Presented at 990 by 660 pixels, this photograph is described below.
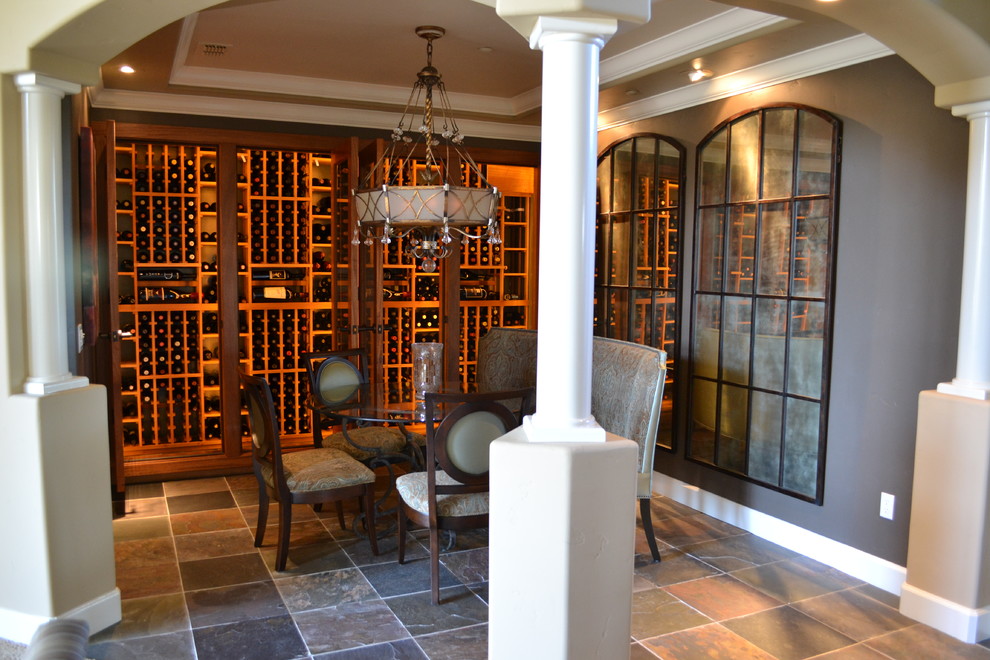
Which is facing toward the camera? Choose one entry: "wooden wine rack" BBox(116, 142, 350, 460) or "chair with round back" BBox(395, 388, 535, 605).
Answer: the wooden wine rack

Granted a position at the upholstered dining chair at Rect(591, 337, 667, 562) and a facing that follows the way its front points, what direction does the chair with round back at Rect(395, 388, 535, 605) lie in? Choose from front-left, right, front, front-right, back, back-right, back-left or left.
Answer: front

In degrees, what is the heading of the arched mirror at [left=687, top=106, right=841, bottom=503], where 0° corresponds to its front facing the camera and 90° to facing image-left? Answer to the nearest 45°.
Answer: approximately 45°

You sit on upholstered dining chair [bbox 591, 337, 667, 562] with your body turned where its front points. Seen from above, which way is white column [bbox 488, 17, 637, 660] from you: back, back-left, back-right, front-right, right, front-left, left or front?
front-left

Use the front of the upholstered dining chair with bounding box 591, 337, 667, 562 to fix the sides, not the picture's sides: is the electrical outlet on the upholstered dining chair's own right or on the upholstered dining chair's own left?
on the upholstered dining chair's own left

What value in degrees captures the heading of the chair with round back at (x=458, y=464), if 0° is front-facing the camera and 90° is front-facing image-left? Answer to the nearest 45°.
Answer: approximately 135°

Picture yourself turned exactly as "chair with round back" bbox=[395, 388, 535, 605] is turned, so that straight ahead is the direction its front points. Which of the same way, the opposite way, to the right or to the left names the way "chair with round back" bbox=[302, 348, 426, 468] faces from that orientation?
the opposite way

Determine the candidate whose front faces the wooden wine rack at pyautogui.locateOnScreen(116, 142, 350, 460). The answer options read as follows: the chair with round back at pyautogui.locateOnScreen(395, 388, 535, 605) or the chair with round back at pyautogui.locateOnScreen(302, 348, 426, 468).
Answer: the chair with round back at pyautogui.locateOnScreen(395, 388, 535, 605)

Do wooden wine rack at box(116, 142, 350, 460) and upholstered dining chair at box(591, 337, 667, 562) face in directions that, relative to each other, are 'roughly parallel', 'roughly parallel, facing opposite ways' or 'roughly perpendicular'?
roughly perpendicular

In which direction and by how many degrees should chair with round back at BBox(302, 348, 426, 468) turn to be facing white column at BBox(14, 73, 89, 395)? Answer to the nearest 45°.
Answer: approximately 90° to its right

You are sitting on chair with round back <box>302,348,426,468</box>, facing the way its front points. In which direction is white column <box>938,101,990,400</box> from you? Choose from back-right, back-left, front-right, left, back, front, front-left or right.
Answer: front

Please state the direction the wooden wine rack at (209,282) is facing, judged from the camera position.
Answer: facing the viewer

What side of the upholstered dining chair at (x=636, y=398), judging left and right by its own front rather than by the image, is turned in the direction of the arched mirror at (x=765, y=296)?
back

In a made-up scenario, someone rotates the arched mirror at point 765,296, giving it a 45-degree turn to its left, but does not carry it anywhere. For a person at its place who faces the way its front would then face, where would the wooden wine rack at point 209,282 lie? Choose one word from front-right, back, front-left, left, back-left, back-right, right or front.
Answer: right

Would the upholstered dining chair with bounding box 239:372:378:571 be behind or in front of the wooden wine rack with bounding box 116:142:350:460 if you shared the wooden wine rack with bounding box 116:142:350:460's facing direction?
in front

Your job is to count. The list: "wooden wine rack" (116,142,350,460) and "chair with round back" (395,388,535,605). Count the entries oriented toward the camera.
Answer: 1

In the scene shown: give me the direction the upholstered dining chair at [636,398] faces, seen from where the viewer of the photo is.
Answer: facing the viewer and to the left of the viewer

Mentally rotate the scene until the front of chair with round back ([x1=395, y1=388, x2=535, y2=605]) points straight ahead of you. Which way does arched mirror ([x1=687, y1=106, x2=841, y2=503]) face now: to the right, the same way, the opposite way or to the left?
to the left

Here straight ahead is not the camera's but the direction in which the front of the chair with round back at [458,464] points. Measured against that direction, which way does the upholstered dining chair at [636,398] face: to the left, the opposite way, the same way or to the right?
to the left

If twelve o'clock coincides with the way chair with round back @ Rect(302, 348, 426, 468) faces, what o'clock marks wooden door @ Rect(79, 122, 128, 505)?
The wooden door is roughly at 5 o'clock from the chair with round back.

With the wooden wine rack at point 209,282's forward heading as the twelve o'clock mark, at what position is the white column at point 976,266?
The white column is roughly at 11 o'clock from the wooden wine rack.
